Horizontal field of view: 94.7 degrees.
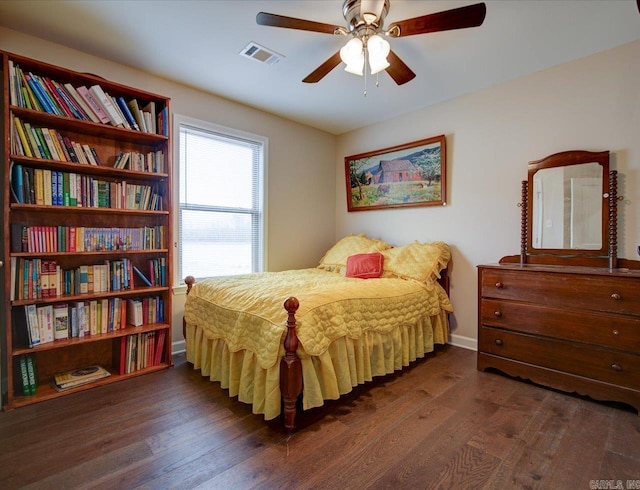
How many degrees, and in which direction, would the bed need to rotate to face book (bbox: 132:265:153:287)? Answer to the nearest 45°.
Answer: approximately 45° to its right

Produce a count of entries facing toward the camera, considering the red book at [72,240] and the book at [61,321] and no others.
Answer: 2

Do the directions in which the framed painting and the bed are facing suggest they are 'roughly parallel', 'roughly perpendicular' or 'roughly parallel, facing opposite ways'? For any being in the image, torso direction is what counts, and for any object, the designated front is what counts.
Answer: roughly parallel

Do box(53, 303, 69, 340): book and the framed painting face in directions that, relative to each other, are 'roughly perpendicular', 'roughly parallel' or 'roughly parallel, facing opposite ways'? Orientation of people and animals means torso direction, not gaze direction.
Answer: roughly perpendicular

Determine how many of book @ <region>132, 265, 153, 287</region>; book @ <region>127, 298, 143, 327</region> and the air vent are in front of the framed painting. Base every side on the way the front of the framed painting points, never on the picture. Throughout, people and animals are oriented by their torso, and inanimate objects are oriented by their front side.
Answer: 3

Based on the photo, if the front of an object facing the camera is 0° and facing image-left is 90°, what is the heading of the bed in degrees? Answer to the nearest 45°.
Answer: approximately 45°

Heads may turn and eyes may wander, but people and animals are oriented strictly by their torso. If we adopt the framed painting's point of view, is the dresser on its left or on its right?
on its left

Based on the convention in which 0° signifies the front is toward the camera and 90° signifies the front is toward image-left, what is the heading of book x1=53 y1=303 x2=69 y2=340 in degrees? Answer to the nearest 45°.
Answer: approximately 0°

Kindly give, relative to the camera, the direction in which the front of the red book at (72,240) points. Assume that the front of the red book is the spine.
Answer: facing the viewer

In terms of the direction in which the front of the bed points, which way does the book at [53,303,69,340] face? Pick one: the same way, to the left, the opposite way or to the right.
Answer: to the left

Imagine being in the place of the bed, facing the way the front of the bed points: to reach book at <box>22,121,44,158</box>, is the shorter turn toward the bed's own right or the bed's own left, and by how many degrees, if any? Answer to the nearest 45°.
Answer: approximately 45° to the bed's own right
